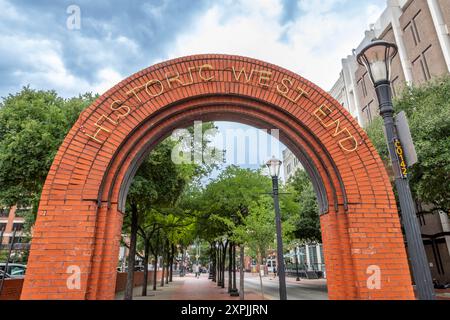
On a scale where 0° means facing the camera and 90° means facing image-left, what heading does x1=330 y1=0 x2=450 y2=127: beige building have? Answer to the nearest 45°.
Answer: approximately 45°

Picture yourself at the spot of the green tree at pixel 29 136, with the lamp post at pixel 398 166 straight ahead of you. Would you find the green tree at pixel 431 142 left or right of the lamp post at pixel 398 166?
left

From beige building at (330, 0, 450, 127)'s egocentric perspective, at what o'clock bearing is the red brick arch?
The red brick arch is roughly at 11 o'clock from the beige building.

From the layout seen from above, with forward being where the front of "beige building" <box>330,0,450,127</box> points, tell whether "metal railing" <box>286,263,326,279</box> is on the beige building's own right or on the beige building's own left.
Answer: on the beige building's own right

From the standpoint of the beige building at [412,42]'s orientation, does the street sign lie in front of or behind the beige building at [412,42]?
in front

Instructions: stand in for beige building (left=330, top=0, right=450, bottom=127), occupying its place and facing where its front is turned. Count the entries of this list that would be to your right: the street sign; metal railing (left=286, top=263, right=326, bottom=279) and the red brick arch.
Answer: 1
